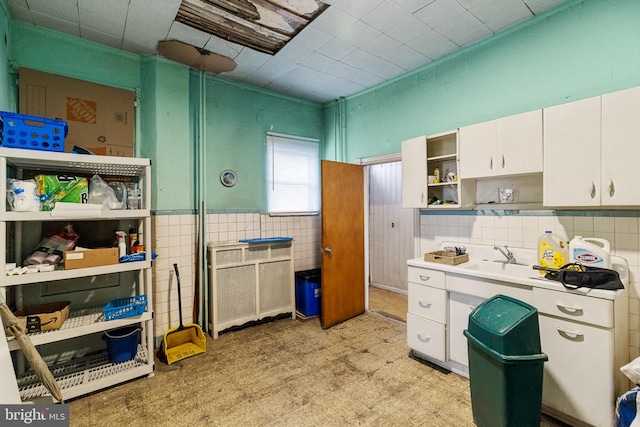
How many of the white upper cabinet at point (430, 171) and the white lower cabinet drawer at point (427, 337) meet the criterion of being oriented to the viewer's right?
0

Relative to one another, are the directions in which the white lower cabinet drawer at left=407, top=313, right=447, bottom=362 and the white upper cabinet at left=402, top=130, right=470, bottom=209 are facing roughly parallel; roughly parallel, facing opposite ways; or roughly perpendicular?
roughly parallel

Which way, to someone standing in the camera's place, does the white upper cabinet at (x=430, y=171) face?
facing the viewer and to the left of the viewer

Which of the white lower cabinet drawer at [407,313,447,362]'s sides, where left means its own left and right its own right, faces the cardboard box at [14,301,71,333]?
front

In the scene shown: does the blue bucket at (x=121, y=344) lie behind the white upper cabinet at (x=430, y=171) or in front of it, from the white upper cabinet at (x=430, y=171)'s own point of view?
in front

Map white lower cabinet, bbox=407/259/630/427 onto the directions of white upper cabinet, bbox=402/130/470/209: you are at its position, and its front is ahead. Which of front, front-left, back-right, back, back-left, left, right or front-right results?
left

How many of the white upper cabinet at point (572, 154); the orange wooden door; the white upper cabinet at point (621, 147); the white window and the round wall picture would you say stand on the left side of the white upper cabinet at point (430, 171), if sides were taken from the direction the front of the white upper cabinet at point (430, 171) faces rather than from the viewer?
2

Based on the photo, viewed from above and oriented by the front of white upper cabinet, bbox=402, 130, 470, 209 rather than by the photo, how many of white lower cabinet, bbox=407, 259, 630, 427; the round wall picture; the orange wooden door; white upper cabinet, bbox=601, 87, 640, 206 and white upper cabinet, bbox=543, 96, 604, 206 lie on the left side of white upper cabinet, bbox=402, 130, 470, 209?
3

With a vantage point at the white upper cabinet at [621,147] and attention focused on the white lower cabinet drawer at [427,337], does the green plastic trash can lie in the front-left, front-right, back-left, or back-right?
front-left

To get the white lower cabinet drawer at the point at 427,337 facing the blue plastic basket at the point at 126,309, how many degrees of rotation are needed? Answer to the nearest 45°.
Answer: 0° — it already faces it

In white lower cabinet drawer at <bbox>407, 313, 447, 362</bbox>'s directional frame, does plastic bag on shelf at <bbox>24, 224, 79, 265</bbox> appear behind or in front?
in front

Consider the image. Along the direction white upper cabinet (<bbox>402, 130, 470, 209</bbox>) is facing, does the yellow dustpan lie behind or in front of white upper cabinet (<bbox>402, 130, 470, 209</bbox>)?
in front

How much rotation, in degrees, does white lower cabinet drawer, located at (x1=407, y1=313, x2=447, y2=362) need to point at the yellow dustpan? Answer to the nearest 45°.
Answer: approximately 45° to its right

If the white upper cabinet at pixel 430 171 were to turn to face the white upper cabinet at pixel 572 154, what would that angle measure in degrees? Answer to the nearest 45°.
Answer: approximately 90° to its left
